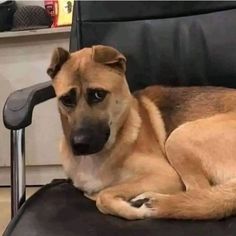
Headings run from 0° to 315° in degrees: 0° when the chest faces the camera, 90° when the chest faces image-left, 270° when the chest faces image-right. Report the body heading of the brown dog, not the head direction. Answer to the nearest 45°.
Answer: approximately 45°

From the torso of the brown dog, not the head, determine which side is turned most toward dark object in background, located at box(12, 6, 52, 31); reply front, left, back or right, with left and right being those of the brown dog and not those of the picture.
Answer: right

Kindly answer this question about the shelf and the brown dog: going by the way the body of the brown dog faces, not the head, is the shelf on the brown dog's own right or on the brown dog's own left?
on the brown dog's own right

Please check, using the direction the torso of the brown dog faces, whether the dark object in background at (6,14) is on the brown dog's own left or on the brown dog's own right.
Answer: on the brown dog's own right

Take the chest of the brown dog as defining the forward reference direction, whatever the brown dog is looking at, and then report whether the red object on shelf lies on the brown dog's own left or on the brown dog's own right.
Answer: on the brown dog's own right
